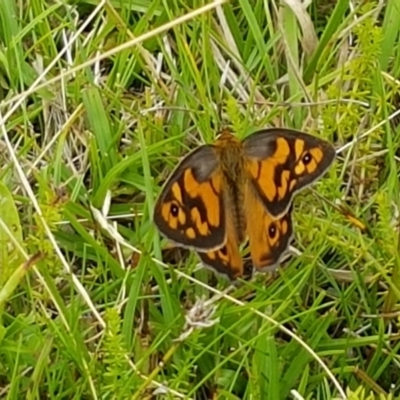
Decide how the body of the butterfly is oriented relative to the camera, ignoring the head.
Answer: away from the camera
